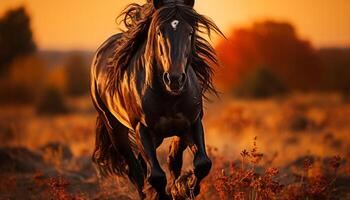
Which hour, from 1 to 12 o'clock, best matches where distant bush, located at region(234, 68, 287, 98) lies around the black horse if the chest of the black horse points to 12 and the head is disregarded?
The distant bush is roughly at 8 o'clock from the black horse.

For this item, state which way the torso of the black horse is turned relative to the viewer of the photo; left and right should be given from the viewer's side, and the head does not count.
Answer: facing the viewer and to the right of the viewer

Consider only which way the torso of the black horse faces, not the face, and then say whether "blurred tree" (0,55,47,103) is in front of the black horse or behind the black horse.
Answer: behind

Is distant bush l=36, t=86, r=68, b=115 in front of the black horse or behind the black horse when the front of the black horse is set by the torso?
behind

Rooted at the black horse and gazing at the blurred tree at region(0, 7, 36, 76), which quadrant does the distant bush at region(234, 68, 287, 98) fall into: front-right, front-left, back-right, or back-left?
front-right
